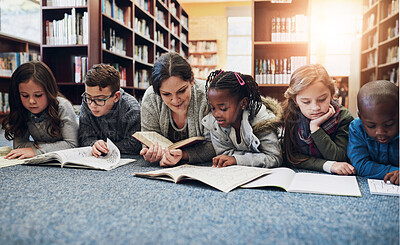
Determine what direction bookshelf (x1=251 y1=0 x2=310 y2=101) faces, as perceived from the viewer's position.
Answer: facing the viewer

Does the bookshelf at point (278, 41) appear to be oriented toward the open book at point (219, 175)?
yes

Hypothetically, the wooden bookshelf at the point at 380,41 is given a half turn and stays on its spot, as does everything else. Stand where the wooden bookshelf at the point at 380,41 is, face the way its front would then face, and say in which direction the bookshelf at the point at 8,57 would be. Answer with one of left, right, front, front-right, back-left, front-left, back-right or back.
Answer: back

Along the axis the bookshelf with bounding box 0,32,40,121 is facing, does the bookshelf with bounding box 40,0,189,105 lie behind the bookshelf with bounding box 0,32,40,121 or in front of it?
in front

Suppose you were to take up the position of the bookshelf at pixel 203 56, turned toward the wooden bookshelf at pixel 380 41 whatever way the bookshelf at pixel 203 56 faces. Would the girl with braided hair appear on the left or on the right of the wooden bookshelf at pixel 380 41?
right

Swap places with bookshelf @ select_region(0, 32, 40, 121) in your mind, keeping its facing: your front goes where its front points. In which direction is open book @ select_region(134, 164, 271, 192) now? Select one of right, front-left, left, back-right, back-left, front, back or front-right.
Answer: front-right

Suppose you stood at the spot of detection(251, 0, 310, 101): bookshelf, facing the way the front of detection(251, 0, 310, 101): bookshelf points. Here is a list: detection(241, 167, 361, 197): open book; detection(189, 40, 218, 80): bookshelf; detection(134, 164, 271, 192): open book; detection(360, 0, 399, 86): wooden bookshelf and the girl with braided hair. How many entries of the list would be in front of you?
3

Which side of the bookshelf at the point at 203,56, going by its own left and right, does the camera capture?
front

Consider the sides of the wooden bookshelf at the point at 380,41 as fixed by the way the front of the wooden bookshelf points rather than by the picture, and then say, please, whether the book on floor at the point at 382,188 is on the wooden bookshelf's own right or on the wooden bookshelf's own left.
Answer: on the wooden bookshelf's own left

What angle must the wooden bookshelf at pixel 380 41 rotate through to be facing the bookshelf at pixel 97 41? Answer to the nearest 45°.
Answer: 0° — it already faces it

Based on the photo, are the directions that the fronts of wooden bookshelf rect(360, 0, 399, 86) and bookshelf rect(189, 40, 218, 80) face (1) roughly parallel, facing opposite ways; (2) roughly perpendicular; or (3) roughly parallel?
roughly perpendicular

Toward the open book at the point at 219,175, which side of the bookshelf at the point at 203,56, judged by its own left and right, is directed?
front

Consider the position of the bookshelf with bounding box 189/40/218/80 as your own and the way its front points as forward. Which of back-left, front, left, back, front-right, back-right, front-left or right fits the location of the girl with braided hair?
front

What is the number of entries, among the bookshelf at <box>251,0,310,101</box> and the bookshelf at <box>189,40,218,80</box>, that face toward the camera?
2

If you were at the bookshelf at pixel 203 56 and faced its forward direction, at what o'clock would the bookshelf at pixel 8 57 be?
the bookshelf at pixel 8 57 is roughly at 1 o'clock from the bookshelf at pixel 203 56.

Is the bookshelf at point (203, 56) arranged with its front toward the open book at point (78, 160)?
yes

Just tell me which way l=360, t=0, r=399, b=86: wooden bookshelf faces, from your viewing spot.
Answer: facing the viewer and to the left of the viewer

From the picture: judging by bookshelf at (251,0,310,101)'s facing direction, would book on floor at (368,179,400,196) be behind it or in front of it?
in front

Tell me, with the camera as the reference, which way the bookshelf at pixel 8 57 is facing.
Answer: facing the viewer and to the right of the viewer
